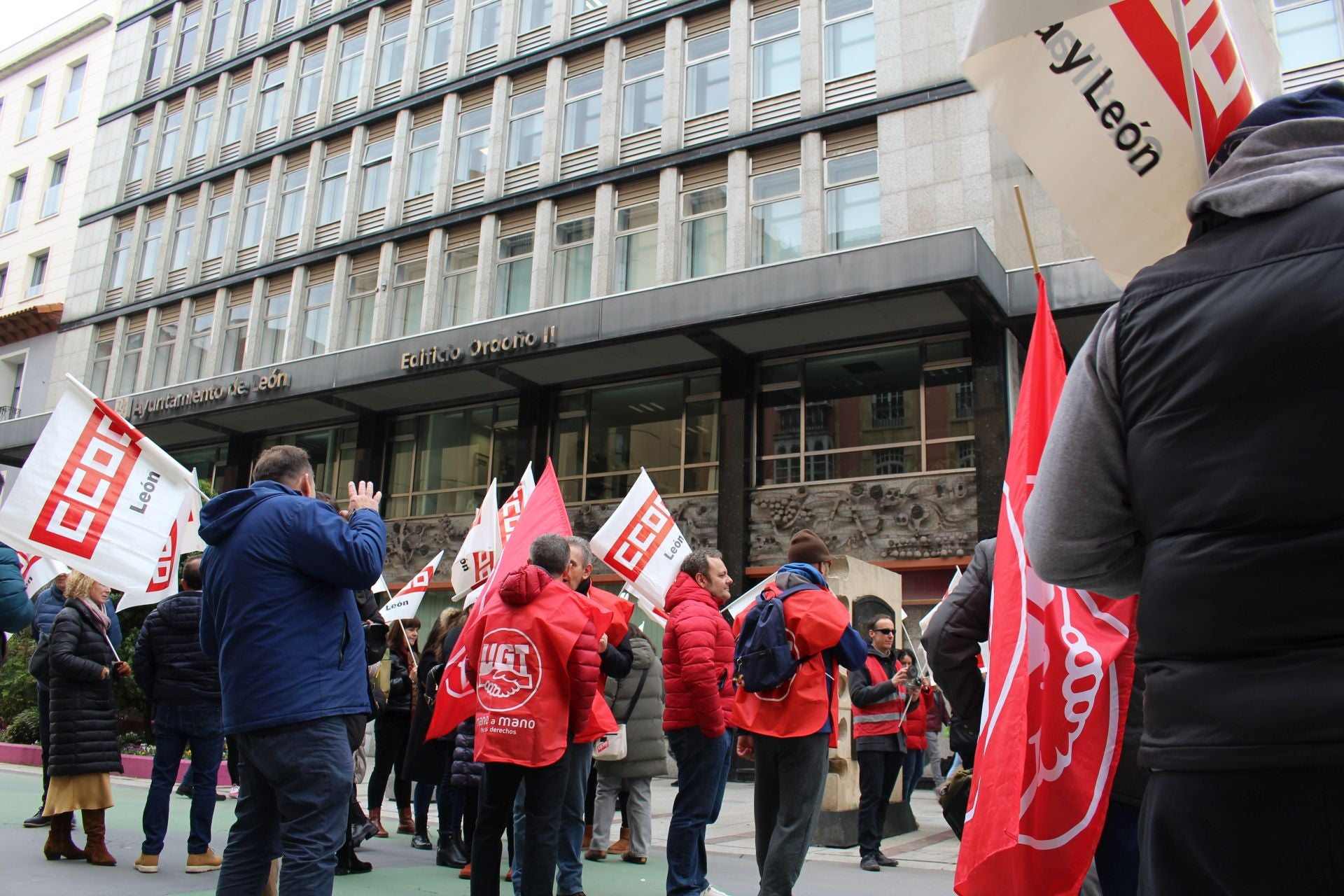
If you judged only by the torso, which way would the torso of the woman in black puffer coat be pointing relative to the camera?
to the viewer's right

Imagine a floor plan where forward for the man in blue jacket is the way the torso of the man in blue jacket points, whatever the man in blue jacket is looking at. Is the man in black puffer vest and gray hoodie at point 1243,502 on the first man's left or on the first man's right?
on the first man's right

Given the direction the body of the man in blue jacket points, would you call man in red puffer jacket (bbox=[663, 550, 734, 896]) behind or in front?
in front

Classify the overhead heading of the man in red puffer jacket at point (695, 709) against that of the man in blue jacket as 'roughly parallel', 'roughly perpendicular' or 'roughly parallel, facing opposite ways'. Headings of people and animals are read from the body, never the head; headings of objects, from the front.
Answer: roughly perpendicular

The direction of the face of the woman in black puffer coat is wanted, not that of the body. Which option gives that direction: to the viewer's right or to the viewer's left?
to the viewer's right

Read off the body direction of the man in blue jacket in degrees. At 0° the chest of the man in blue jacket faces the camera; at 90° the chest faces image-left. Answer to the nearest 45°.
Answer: approximately 225°
